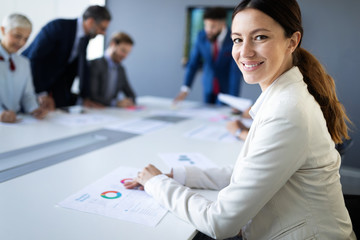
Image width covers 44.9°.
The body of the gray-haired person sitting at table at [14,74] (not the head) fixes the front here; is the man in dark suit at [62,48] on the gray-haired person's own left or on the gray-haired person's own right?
on the gray-haired person's own left

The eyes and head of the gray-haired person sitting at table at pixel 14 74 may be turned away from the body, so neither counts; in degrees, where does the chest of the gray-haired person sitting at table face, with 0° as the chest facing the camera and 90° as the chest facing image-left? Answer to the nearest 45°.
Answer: approximately 315°

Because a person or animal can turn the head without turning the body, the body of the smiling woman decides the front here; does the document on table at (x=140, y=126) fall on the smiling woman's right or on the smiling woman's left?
on the smiling woman's right

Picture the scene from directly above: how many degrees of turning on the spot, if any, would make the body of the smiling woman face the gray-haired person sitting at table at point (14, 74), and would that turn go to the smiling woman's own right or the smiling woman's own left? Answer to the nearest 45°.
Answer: approximately 45° to the smiling woman's own right

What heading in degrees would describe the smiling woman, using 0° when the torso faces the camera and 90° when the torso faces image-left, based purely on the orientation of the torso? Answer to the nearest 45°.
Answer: approximately 90°

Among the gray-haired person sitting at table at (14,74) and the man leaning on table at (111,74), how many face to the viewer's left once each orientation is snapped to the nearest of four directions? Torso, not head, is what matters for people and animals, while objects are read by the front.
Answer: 0

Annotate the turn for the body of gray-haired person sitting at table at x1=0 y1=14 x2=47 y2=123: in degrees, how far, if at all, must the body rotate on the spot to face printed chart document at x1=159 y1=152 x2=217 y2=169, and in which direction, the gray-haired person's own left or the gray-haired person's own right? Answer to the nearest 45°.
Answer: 0° — they already face it

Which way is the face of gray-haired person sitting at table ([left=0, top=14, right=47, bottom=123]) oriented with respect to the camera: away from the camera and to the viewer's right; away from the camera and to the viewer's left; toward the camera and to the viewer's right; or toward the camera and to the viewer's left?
toward the camera and to the viewer's right

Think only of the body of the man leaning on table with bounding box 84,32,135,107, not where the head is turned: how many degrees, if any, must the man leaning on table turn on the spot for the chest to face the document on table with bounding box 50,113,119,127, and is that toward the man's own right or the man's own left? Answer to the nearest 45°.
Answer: approximately 45° to the man's own right

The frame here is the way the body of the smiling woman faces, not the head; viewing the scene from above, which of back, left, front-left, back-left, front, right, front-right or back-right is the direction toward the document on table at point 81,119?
front-right
